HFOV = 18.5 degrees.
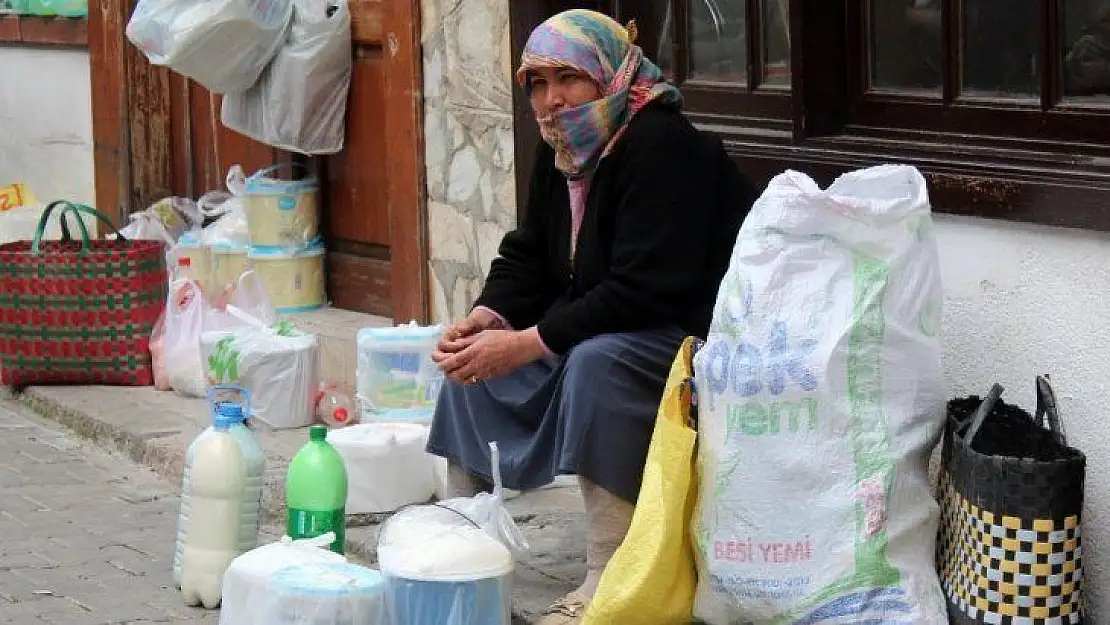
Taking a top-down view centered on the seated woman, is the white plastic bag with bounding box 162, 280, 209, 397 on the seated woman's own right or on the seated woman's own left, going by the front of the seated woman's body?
on the seated woman's own right

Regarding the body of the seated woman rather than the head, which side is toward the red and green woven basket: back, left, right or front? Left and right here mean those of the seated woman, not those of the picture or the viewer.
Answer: right

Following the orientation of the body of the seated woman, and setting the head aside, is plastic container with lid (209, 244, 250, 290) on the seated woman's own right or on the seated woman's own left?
on the seated woman's own right

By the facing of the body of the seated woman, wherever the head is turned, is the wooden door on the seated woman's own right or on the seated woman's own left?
on the seated woman's own right

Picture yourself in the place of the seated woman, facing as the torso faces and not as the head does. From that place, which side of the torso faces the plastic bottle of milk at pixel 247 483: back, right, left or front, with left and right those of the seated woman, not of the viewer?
front

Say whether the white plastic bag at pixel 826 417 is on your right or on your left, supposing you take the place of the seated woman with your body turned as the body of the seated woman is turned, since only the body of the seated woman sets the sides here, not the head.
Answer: on your left

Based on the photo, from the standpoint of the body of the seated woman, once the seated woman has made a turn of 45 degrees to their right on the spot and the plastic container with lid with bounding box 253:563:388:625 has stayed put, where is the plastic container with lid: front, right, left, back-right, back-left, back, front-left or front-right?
front-left

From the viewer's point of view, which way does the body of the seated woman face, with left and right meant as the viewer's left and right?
facing the viewer and to the left of the viewer

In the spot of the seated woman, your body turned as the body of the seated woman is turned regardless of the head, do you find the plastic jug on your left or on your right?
on your right
